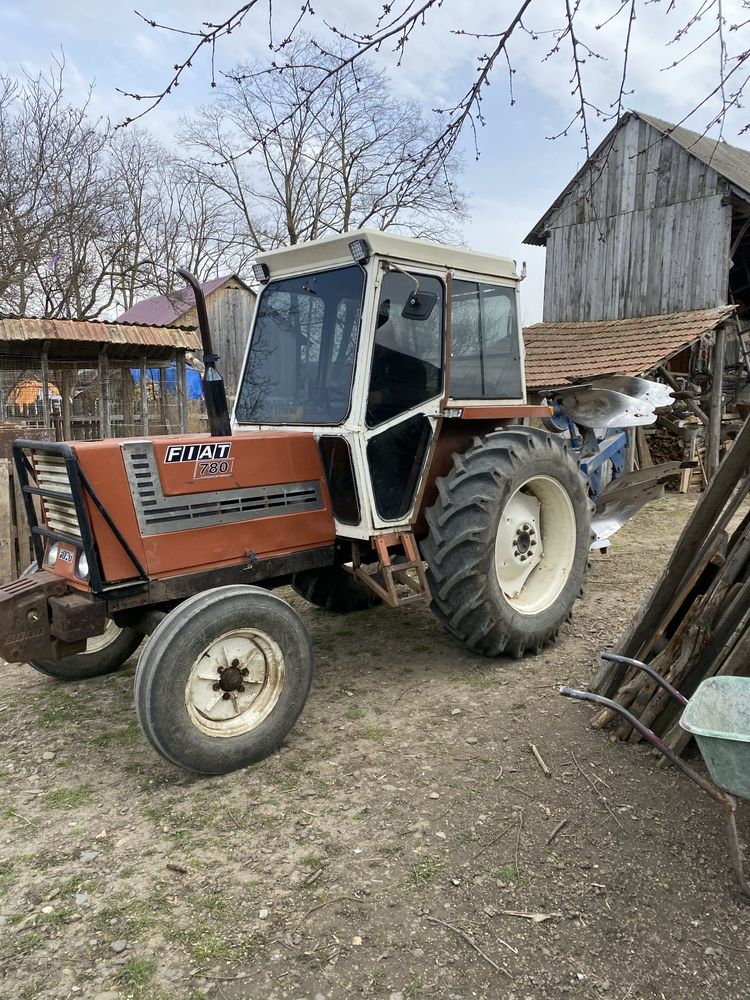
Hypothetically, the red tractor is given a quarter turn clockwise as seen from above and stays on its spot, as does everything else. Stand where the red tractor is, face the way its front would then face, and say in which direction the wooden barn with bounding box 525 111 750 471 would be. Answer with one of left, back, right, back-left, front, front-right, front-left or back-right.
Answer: right

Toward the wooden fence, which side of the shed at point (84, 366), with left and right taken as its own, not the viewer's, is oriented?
front

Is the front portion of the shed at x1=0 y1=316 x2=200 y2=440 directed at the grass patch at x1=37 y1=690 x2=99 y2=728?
yes

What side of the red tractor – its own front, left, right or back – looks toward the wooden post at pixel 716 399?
back

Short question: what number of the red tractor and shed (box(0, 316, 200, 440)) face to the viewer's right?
0

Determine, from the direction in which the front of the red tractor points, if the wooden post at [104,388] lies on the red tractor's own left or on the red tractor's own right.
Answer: on the red tractor's own right

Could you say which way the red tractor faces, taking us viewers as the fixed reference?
facing the viewer and to the left of the viewer

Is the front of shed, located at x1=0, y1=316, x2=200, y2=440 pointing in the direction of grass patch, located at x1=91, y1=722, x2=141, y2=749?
yes

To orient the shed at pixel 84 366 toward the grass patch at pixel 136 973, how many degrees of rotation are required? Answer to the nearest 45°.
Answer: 0° — it already faces it

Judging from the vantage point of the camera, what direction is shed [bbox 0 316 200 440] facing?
facing the viewer

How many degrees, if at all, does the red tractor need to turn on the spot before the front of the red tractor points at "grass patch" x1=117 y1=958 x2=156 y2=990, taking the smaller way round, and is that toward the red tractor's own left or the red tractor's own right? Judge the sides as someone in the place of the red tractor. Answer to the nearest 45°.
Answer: approximately 45° to the red tractor's own left
